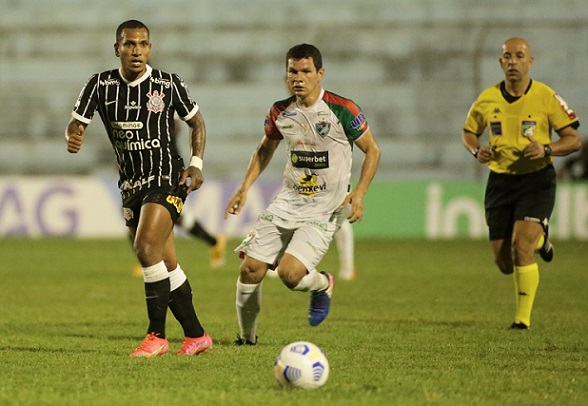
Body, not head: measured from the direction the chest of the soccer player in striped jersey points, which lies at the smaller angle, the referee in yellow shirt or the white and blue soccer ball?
the white and blue soccer ball

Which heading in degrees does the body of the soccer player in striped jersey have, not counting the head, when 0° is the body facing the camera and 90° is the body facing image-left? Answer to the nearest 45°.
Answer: approximately 0°

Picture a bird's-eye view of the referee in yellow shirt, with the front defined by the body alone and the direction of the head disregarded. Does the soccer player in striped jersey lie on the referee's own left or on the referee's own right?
on the referee's own right

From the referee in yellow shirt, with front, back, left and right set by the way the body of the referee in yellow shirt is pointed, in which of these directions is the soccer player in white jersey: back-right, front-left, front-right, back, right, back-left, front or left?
front-right

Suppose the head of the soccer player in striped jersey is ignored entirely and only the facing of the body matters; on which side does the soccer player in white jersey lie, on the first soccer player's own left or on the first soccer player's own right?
on the first soccer player's own left

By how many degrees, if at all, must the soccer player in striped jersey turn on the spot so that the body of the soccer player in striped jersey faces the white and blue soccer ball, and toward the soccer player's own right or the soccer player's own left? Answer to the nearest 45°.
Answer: approximately 45° to the soccer player's own left

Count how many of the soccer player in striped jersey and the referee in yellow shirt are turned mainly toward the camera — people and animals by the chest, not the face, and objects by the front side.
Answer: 2

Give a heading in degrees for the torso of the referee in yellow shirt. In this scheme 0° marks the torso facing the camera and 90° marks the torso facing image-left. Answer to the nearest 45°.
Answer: approximately 0°
